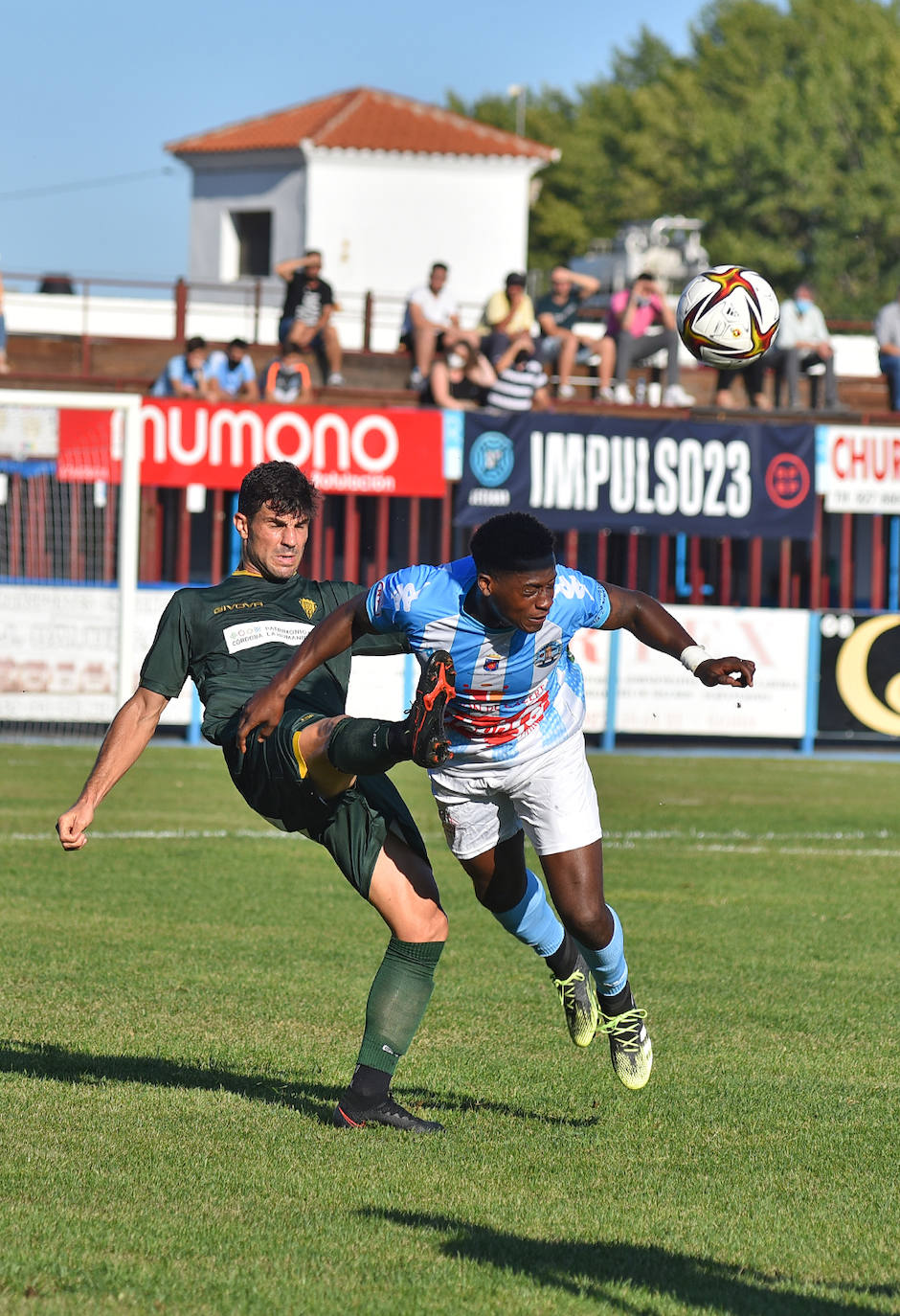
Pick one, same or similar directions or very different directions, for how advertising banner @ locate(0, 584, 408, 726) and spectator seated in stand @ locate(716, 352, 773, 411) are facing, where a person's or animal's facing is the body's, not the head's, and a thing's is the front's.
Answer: same or similar directions

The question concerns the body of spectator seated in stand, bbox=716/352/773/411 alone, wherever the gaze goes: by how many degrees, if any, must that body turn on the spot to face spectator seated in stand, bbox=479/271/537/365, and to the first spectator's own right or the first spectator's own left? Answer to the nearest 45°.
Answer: approximately 45° to the first spectator's own right

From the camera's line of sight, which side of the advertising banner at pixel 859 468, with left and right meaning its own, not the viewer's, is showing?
front

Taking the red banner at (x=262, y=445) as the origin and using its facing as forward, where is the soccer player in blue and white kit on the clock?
The soccer player in blue and white kit is roughly at 12 o'clock from the red banner.

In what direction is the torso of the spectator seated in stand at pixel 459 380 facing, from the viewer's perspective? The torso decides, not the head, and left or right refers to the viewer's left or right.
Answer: facing the viewer

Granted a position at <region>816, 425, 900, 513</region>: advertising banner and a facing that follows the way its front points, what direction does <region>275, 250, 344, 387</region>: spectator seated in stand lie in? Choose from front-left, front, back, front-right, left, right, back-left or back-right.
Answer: right

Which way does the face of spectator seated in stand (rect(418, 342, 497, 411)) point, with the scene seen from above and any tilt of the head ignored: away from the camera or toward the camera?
toward the camera

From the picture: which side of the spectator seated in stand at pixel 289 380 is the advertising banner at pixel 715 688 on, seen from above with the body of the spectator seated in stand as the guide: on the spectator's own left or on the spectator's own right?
on the spectator's own left

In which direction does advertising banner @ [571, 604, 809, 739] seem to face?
toward the camera

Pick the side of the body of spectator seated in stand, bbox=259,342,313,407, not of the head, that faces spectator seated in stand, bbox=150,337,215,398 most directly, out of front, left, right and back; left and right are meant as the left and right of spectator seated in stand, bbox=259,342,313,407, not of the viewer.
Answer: right

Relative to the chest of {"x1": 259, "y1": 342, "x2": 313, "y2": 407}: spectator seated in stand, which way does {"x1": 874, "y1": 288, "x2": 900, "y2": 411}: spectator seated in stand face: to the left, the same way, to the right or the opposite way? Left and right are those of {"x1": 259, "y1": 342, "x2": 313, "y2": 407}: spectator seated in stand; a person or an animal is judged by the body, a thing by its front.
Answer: the same way

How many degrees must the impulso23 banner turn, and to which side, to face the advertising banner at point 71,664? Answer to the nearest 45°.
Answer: approximately 45° to its right

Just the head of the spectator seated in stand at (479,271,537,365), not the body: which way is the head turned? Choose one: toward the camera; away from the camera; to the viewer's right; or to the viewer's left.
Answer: toward the camera

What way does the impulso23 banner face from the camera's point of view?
toward the camera

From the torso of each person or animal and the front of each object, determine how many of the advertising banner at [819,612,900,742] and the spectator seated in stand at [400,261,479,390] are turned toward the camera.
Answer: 2

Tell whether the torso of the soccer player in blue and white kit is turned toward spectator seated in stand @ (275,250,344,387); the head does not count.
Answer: no

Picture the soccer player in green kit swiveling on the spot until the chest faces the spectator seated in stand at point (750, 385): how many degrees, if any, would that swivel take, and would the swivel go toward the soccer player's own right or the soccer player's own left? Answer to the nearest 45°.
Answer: approximately 135° to the soccer player's own left

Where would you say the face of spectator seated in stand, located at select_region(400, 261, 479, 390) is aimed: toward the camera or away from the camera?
toward the camera

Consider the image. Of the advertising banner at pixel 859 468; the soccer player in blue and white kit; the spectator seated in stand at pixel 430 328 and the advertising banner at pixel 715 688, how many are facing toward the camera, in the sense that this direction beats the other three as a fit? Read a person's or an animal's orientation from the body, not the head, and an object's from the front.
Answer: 4

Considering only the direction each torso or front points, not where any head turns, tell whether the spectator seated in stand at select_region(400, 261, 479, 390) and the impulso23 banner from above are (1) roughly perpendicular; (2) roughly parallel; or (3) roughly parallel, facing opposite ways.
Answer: roughly parallel

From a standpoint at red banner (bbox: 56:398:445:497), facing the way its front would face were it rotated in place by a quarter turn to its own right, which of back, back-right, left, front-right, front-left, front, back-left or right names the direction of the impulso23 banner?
back
